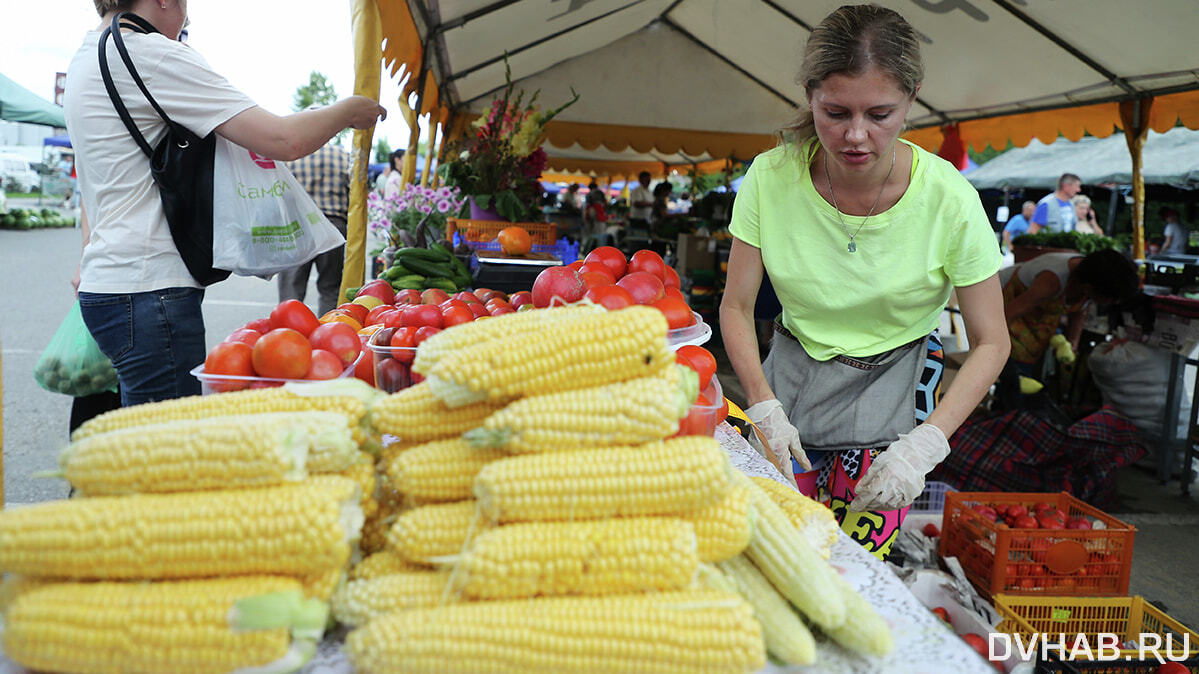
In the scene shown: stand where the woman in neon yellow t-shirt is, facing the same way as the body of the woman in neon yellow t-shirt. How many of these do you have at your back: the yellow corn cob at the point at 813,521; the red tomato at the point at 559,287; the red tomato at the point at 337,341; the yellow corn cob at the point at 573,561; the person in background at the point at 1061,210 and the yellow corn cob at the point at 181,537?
1

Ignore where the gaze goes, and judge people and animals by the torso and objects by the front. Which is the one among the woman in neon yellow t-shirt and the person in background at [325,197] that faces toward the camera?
the woman in neon yellow t-shirt

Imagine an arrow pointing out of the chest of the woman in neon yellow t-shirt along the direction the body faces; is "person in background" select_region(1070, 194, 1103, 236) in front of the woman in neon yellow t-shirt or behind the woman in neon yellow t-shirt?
behind

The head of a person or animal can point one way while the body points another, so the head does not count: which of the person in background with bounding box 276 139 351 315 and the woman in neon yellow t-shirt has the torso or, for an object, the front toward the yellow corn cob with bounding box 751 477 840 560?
the woman in neon yellow t-shirt

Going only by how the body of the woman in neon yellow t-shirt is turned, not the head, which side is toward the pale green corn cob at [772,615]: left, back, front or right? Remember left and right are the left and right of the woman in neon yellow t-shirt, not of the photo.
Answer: front

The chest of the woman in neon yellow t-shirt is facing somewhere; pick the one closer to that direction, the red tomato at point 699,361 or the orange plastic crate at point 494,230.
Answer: the red tomato

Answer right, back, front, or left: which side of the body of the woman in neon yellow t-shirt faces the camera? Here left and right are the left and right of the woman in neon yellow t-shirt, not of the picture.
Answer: front

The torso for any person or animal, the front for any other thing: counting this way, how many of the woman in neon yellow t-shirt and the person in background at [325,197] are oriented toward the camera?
1

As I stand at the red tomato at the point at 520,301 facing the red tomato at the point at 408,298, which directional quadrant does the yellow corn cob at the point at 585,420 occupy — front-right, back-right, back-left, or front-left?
back-left

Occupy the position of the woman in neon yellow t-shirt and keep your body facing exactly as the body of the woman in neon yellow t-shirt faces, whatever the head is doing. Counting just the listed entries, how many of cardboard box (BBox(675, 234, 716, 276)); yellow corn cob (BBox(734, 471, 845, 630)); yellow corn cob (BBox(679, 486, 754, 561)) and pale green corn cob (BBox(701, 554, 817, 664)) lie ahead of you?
3

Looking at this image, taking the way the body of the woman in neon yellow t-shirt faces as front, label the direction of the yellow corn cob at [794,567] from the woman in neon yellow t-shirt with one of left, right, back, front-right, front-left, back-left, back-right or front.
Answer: front
